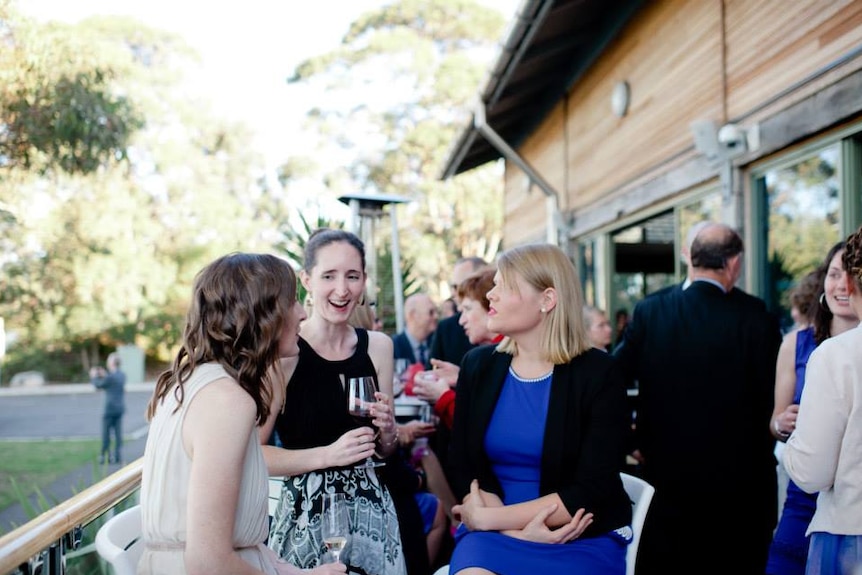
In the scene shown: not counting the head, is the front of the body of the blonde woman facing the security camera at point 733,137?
no

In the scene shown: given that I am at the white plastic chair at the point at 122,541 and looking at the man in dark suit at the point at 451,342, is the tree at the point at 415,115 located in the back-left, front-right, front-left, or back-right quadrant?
front-left

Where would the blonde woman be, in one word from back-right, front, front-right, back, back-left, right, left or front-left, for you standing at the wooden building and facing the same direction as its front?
front-left

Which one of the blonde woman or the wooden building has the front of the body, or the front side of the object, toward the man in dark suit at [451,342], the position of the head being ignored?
the wooden building

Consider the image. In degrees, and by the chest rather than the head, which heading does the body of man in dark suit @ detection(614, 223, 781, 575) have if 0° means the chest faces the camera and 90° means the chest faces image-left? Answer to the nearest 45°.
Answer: approximately 180°

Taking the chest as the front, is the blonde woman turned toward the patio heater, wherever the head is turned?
no

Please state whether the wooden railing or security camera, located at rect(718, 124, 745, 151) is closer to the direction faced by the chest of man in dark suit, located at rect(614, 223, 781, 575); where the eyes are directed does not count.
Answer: the security camera

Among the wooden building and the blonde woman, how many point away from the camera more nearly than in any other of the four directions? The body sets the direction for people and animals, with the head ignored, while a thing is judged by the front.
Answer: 0

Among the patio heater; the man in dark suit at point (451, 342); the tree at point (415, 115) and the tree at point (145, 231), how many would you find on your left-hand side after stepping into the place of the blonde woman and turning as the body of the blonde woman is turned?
0

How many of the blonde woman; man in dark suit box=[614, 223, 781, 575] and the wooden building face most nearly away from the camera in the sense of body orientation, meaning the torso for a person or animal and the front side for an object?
1

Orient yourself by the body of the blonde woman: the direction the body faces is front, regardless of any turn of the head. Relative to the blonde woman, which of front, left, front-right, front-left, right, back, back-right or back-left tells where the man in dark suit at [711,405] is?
back

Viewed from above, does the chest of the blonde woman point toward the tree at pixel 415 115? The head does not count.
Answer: no

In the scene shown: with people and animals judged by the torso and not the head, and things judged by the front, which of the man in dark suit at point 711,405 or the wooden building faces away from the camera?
the man in dark suit

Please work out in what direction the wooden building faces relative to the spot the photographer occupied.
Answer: facing the viewer and to the left of the viewer

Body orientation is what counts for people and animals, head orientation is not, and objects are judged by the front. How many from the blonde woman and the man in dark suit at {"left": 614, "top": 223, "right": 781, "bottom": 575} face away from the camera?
1

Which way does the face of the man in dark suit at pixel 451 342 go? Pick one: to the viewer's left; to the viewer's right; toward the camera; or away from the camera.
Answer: to the viewer's left

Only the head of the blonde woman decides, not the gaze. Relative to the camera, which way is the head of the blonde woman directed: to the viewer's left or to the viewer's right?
to the viewer's left

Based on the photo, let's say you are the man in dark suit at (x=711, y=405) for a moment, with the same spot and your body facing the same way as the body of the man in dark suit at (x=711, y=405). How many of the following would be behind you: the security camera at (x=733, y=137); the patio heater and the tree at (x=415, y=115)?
0

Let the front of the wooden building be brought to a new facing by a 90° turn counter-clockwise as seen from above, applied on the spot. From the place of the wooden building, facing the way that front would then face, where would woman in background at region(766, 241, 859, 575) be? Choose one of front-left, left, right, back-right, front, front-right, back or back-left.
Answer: front-right
